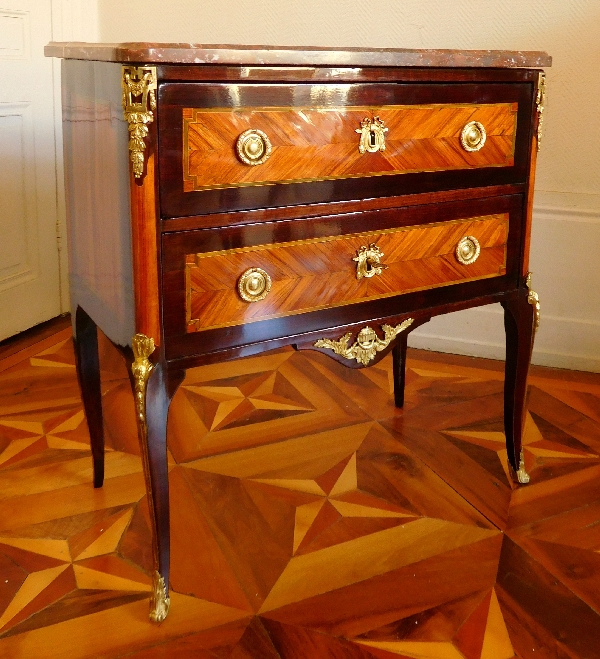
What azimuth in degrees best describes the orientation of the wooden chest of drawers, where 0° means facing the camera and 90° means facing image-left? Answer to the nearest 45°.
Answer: approximately 315°

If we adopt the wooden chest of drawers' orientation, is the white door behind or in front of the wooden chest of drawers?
behind
